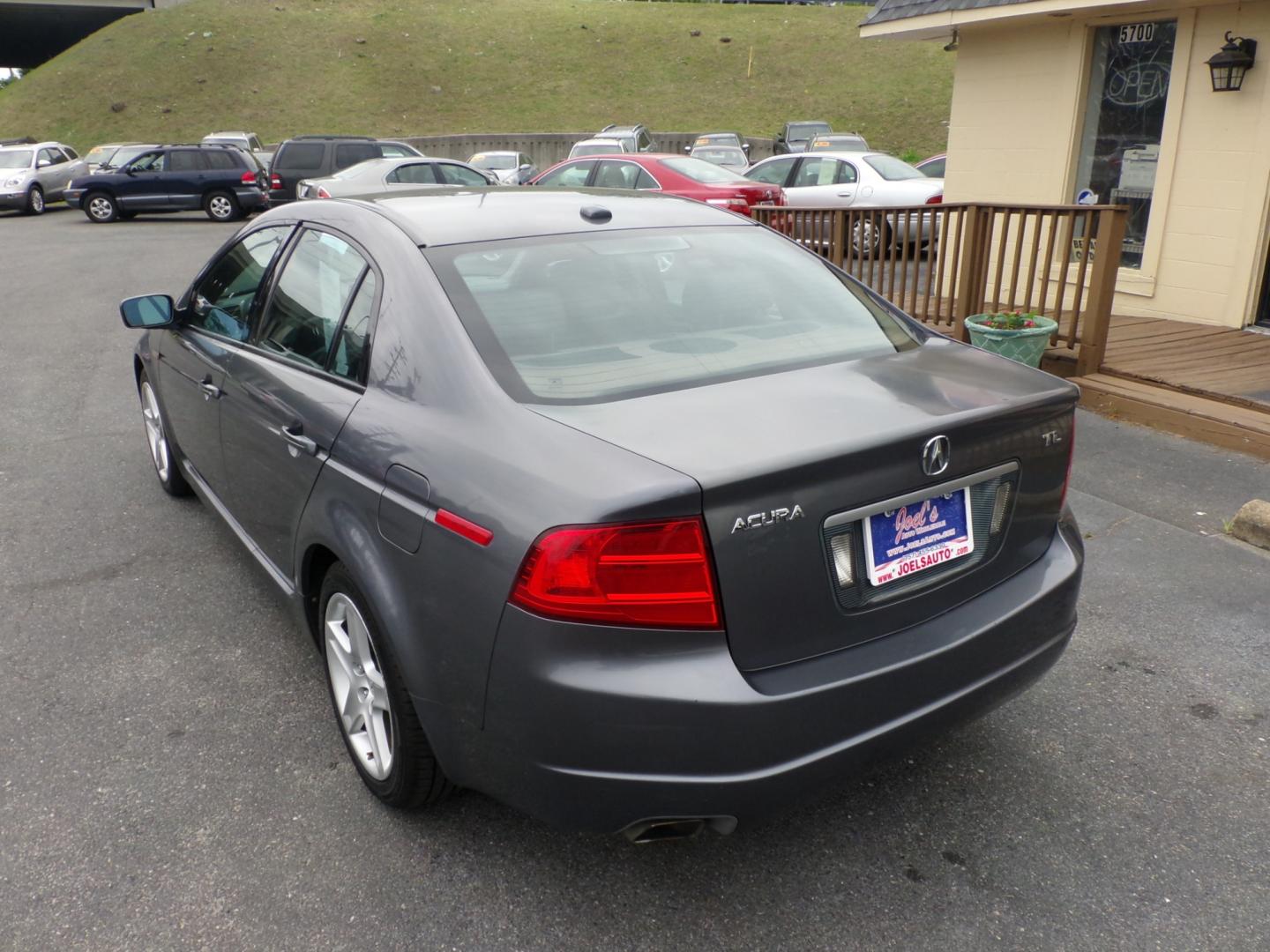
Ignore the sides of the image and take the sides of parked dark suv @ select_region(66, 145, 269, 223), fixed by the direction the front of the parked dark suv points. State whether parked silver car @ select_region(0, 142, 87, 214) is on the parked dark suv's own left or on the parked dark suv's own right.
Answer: on the parked dark suv's own right

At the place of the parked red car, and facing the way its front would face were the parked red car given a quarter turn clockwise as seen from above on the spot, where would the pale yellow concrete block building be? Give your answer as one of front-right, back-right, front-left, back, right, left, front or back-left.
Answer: right

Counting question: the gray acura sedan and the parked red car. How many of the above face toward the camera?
0

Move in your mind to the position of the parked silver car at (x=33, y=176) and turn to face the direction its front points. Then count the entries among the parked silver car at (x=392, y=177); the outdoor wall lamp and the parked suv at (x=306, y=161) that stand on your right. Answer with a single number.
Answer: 0

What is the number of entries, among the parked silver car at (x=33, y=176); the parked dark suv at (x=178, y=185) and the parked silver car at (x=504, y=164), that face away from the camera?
0

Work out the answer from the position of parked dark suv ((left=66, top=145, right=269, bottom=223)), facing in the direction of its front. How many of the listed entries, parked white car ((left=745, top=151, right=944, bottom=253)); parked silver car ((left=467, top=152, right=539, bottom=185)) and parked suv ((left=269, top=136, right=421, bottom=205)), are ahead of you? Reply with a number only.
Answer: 0

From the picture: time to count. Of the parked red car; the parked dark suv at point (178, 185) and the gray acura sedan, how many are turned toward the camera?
0

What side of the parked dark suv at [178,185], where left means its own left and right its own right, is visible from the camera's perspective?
left

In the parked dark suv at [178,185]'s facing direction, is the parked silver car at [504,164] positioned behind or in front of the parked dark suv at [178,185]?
behind

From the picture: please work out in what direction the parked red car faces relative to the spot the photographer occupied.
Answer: facing away from the viewer and to the left of the viewer

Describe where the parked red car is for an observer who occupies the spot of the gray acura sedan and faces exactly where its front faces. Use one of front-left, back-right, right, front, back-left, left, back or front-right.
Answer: front-right

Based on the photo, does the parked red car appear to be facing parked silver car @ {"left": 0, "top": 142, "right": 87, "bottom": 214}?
yes

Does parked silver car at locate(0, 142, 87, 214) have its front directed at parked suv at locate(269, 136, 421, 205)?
no

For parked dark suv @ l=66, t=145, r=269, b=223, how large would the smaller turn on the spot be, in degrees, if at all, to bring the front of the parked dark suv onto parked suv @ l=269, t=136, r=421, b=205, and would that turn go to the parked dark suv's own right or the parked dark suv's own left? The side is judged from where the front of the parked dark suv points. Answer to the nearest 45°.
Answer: approximately 135° to the parked dark suv's own left

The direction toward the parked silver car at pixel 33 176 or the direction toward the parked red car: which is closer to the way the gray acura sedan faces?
the parked silver car

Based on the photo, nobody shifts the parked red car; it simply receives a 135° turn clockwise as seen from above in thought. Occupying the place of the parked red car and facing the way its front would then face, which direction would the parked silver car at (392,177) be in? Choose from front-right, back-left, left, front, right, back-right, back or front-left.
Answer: back-left

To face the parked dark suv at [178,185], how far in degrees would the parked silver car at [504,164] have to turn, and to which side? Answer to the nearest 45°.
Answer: approximately 45° to its right
